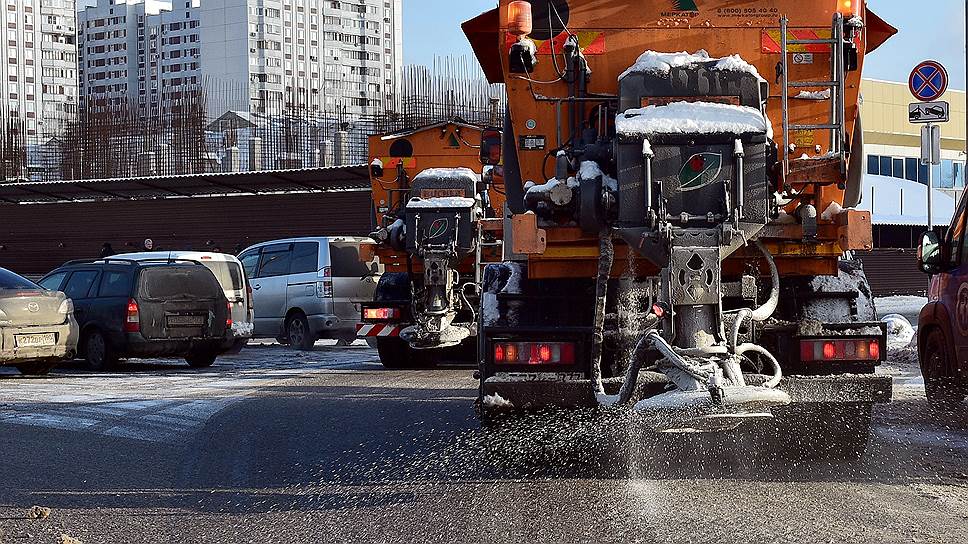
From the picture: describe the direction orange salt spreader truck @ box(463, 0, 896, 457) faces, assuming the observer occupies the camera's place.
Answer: facing away from the viewer

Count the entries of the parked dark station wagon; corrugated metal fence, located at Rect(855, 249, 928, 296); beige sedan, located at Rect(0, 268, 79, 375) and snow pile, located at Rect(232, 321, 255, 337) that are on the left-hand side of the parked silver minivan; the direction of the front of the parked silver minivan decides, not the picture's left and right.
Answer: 3

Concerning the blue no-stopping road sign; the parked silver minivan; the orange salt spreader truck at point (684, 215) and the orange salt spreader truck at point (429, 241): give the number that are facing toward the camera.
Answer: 1

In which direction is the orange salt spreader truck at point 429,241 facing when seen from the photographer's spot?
facing away from the viewer

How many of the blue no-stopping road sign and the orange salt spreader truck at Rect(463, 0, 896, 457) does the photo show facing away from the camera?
1

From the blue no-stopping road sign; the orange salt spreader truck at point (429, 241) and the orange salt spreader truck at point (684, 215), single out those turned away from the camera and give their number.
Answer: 2

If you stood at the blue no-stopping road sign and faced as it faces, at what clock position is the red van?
The red van is roughly at 12 o'clock from the blue no-stopping road sign.

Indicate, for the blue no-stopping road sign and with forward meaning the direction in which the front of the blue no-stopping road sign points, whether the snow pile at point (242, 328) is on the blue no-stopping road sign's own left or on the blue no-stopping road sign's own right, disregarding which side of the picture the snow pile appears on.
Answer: on the blue no-stopping road sign's own right

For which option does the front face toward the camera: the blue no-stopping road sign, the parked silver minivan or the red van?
the blue no-stopping road sign

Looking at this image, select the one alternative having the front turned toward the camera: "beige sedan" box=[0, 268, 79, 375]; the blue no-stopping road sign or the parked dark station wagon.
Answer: the blue no-stopping road sign

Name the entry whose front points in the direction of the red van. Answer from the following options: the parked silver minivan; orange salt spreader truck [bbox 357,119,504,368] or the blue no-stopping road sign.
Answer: the blue no-stopping road sign

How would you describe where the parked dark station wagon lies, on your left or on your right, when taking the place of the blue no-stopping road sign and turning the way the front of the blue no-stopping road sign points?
on your right

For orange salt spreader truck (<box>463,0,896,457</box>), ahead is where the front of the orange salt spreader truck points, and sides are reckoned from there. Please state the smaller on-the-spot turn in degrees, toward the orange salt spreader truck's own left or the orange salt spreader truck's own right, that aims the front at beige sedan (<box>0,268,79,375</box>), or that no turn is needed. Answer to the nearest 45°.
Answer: approximately 45° to the orange salt spreader truck's own left

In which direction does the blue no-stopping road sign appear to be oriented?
toward the camera

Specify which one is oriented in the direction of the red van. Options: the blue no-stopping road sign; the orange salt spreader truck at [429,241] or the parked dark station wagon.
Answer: the blue no-stopping road sign

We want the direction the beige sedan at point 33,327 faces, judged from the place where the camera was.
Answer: facing away from the viewer and to the left of the viewer
